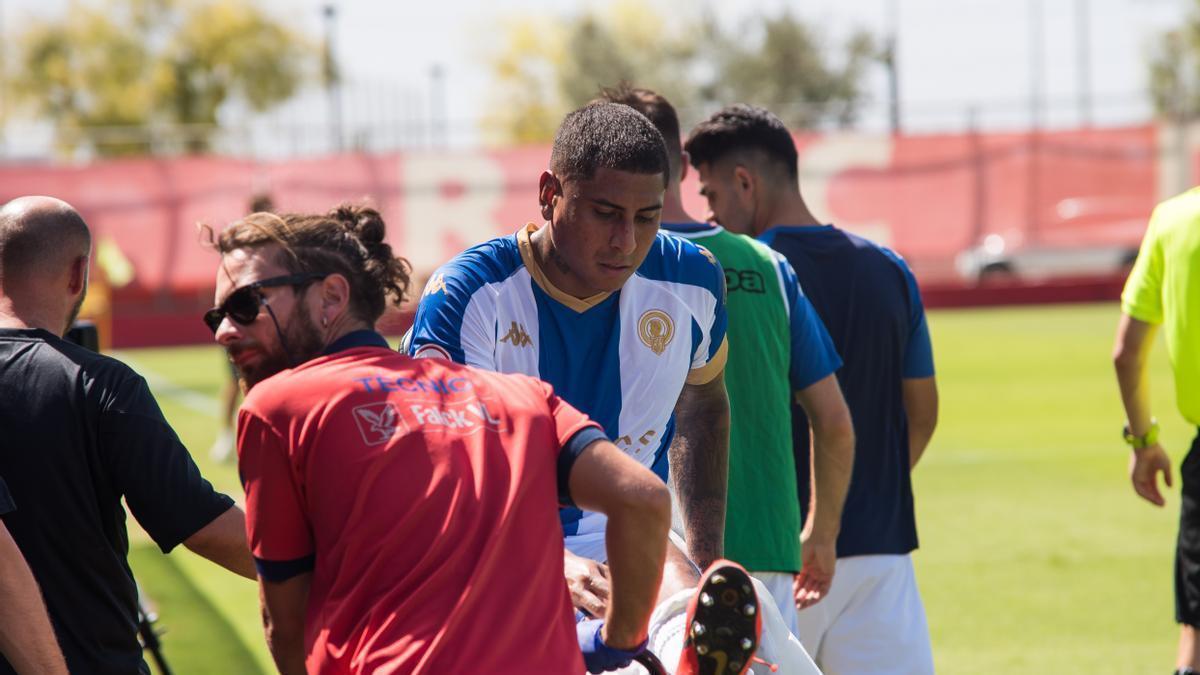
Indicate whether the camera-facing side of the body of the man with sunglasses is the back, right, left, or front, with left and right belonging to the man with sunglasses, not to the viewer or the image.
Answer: back

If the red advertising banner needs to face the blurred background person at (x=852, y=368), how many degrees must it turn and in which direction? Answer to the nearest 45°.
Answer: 0° — it already faces them

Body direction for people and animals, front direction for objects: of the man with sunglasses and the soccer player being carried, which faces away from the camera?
the man with sunglasses

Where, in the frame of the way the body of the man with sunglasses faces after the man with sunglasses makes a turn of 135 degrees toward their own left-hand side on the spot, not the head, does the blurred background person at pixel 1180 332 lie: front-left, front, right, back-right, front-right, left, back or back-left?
back

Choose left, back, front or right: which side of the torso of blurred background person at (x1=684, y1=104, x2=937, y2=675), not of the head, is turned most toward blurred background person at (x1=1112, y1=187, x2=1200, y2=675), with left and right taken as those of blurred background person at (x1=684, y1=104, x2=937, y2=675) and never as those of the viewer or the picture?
right

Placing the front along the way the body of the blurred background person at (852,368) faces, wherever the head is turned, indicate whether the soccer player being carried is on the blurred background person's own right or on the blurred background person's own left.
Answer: on the blurred background person's own left

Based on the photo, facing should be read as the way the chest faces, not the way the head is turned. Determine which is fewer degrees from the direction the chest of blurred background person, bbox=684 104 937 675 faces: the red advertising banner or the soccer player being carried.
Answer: the red advertising banner

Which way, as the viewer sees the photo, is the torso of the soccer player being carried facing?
toward the camera

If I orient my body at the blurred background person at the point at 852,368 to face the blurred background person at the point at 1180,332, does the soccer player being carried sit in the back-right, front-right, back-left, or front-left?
back-right

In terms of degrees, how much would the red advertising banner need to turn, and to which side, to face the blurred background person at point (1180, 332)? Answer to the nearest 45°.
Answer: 0° — it already faces them

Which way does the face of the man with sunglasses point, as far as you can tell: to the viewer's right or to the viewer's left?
to the viewer's left

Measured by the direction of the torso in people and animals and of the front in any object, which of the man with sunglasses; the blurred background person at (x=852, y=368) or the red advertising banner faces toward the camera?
the red advertising banner

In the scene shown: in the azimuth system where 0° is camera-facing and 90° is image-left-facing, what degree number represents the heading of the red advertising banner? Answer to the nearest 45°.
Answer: approximately 0°

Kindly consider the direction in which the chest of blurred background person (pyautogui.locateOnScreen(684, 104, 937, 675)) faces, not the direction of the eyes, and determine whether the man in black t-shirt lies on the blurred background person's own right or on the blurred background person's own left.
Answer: on the blurred background person's own left

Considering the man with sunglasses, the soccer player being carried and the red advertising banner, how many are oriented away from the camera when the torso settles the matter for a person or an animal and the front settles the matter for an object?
1
